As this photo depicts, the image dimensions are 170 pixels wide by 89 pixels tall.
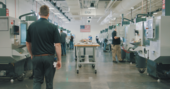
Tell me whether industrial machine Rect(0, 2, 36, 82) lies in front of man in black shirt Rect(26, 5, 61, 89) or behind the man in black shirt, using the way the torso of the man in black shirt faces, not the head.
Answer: in front

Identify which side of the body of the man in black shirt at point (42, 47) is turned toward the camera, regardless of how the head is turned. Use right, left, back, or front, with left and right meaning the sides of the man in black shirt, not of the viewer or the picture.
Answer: back

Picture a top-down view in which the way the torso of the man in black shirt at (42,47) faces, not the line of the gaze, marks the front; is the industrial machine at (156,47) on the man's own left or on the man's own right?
on the man's own right
